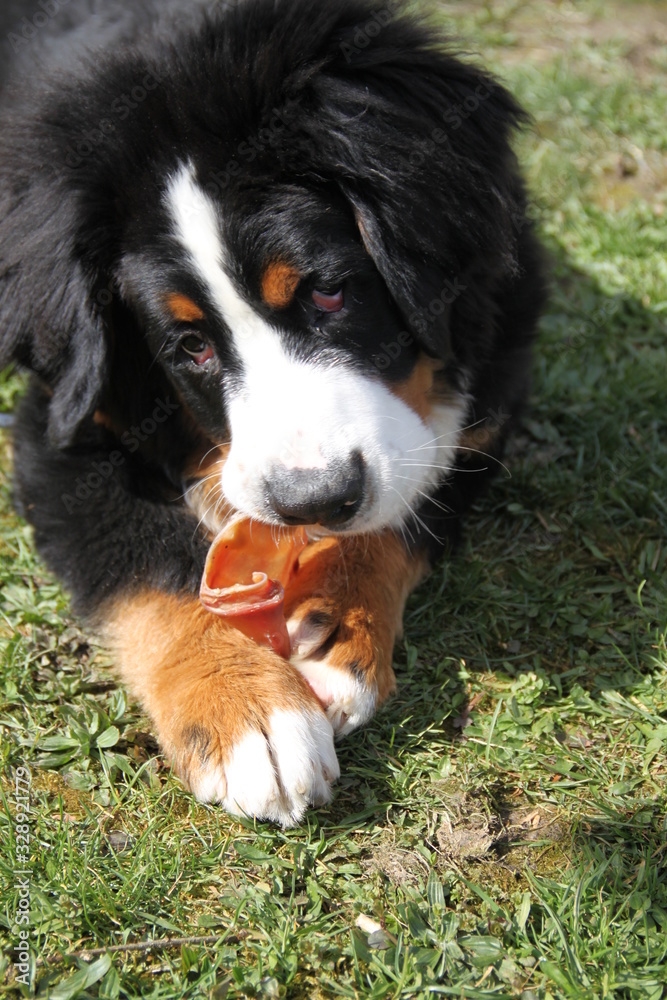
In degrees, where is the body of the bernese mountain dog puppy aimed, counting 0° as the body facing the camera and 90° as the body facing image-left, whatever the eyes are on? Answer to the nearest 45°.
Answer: approximately 0°
